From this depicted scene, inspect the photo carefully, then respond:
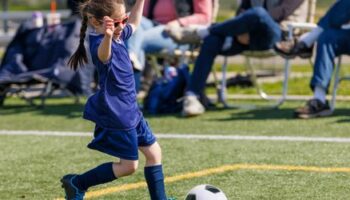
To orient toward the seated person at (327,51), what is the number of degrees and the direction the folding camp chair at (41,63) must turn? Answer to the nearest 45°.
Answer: approximately 90° to its left

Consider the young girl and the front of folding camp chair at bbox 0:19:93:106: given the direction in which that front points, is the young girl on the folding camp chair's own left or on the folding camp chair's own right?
on the folding camp chair's own left

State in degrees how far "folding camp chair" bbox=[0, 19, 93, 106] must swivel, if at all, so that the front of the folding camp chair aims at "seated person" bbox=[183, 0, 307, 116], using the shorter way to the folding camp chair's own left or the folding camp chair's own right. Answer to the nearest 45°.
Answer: approximately 90° to the folding camp chair's own left

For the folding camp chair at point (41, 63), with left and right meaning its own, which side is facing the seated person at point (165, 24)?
left
